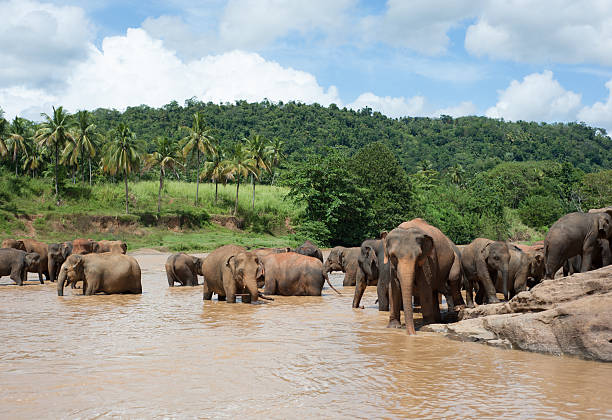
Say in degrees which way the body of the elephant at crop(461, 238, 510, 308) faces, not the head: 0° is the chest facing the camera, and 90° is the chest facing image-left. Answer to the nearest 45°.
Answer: approximately 315°

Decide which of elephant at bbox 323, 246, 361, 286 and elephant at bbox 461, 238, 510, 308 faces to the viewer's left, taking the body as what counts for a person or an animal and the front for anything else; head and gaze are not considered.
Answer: elephant at bbox 323, 246, 361, 286

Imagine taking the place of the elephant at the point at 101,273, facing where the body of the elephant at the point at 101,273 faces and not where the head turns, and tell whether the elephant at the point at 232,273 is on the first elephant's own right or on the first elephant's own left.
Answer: on the first elephant's own left

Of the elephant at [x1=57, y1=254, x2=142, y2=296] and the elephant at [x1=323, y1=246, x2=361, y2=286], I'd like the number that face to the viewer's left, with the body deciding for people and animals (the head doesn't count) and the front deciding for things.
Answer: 2

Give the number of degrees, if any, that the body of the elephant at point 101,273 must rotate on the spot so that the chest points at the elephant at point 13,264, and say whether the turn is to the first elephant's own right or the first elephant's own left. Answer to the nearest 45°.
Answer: approximately 45° to the first elephant's own right

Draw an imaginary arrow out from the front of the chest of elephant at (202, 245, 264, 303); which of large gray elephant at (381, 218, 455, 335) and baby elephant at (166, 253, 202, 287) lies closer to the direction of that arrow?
the large gray elephant

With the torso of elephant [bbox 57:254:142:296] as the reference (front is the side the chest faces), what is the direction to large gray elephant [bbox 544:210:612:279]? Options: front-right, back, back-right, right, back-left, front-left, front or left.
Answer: back-left

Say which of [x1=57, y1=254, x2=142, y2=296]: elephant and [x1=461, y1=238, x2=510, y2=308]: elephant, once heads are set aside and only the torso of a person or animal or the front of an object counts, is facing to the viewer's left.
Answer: [x1=57, y1=254, x2=142, y2=296]: elephant

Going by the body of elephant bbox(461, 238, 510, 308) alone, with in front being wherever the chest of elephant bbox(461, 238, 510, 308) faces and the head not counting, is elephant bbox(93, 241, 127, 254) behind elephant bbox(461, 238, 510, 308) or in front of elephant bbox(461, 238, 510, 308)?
behind

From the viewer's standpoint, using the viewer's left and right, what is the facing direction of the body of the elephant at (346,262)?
facing to the left of the viewer

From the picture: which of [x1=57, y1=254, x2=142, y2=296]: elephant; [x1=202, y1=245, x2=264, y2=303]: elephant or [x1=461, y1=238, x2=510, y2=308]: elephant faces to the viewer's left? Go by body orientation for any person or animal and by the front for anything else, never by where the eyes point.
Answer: [x1=57, y1=254, x2=142, y2=296]: elephant

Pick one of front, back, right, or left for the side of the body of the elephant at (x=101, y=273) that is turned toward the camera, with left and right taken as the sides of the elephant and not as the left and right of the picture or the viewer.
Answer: left

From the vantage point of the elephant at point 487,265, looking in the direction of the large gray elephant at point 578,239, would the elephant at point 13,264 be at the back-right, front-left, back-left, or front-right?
back-left
